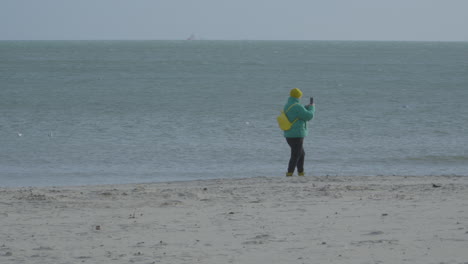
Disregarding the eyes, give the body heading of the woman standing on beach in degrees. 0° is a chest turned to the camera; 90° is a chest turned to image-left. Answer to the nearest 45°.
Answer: approximately 225°
